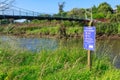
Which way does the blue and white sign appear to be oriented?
toward the camera
